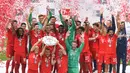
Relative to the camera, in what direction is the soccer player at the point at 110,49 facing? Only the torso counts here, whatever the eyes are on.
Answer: toward the camera

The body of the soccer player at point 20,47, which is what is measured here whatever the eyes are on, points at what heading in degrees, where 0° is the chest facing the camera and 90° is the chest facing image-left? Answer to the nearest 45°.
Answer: approximately 0°

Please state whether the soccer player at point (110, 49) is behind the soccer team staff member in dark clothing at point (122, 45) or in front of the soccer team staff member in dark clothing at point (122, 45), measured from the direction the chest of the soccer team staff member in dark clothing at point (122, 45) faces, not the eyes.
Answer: in front

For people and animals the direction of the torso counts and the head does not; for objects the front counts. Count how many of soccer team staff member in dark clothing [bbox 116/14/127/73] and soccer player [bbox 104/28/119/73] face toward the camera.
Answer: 2

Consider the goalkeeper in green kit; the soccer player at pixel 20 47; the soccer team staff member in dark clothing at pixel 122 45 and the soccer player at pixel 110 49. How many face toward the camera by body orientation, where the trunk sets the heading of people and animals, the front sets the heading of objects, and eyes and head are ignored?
4

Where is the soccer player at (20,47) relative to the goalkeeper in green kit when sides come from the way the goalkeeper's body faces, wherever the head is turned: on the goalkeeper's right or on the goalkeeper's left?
on the goalkeeper's right

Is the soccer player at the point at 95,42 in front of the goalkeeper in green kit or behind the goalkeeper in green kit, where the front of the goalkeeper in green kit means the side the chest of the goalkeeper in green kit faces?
behind

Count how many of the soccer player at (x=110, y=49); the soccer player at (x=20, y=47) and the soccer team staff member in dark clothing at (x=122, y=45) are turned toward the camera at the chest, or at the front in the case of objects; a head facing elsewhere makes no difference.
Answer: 3

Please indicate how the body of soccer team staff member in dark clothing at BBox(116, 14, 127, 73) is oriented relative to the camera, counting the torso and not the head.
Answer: toward the camera

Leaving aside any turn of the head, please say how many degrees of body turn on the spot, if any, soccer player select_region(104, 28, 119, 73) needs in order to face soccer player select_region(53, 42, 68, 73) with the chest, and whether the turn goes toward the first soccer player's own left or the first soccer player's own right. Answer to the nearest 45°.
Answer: approximately 45° to the first soccer player's own right

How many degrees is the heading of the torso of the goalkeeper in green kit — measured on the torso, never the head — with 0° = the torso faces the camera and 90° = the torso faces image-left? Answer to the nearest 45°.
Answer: approximately 0°
